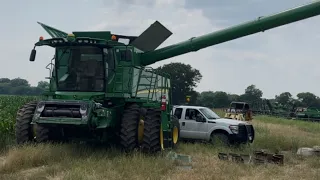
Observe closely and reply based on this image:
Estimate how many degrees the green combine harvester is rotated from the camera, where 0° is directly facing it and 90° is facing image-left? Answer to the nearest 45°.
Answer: approximately 45°
